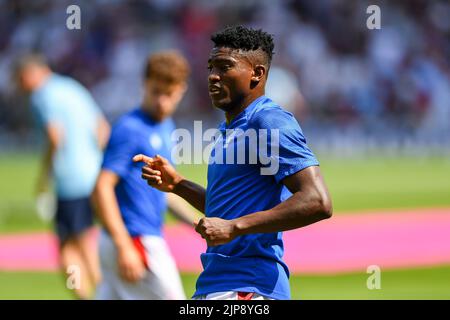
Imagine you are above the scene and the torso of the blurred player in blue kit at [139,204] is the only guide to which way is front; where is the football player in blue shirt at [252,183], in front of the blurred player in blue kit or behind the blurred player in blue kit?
in front

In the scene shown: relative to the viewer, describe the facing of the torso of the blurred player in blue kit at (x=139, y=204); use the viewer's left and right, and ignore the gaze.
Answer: facing the viewer and to the right of the viewer

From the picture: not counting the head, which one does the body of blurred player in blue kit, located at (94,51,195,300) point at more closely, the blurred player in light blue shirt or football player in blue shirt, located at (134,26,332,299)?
the football player in blue shirt

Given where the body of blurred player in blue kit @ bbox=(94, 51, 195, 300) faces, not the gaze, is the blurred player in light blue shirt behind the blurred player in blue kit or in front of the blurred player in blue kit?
behind

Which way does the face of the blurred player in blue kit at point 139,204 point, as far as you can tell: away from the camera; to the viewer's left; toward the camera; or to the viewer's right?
toward the camera
